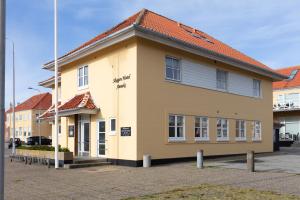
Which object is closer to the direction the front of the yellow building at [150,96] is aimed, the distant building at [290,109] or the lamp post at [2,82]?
the lamp post

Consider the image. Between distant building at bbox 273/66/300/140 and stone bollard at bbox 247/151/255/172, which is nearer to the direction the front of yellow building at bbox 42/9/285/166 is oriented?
the stone bollard

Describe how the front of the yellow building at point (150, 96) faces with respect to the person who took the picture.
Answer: facing the viewer and to the left of the viewer

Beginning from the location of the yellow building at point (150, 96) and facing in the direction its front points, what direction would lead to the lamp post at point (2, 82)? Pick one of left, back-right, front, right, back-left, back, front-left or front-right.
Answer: front-left

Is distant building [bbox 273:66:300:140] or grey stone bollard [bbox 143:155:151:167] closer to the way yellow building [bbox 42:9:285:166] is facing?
the grey stone bollard

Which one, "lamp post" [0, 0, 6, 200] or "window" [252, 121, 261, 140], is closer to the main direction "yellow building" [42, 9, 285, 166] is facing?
the lamp post
